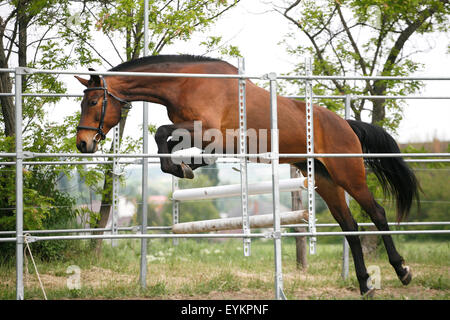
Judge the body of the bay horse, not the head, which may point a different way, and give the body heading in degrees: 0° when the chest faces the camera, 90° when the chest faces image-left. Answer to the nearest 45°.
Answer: approximately 90°

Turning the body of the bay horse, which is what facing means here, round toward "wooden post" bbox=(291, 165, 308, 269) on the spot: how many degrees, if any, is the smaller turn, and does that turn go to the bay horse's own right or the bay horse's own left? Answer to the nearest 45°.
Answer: approximately 90° to the bay horse's own right
